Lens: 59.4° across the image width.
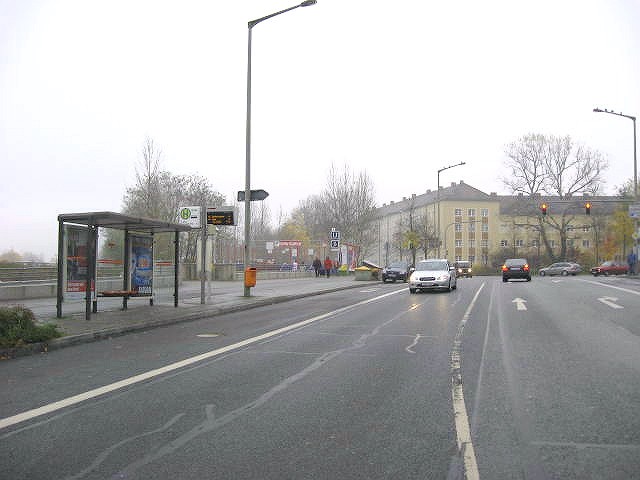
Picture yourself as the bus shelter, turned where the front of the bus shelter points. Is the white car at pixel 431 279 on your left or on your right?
on your left

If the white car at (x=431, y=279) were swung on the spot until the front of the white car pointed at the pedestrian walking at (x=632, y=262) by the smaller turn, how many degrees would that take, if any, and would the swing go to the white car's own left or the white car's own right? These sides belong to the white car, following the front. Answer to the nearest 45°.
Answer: approximately 135° to the white car's own left

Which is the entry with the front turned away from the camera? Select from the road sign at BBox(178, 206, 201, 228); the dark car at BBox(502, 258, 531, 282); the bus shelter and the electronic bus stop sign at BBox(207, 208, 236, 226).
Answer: the dark car

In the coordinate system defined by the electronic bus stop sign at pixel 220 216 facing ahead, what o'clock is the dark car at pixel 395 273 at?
The dark car is roughly at 7 o'clock from the electronic bus stop sign.

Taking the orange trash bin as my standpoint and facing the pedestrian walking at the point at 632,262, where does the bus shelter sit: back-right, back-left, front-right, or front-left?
back-right

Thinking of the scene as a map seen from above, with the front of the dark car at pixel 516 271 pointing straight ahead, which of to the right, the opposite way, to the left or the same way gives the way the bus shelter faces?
to the right

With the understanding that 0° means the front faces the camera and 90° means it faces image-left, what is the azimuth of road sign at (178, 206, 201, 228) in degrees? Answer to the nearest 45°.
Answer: approximately 0°

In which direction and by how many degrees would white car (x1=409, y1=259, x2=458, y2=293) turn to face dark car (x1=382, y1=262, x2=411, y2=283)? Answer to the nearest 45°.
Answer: approximately 180°

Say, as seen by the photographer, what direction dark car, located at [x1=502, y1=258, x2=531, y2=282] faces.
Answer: facing away from the viewer

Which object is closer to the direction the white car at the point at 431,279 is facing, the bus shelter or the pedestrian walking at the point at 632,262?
the bus shelter
